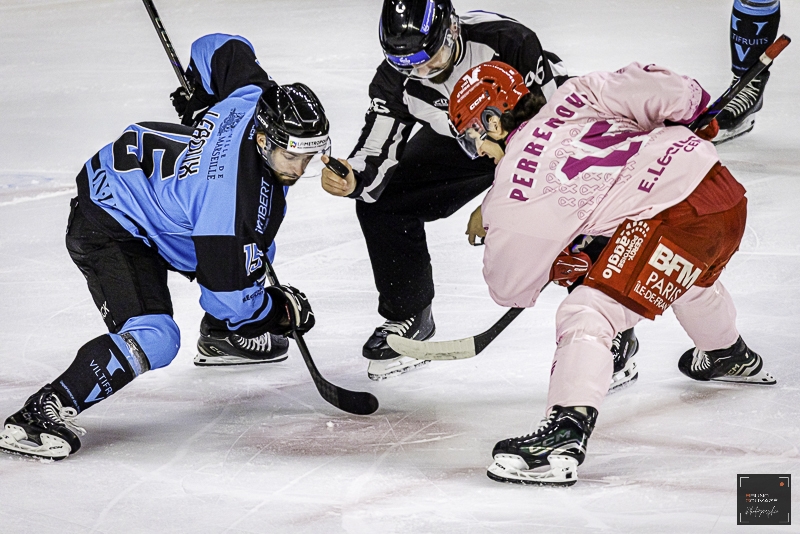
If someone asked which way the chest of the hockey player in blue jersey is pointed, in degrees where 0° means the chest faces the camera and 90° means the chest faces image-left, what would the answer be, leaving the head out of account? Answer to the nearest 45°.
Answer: approximately 270°

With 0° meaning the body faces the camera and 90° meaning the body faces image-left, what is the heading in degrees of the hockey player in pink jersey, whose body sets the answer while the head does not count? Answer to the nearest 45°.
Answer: approximately 90°

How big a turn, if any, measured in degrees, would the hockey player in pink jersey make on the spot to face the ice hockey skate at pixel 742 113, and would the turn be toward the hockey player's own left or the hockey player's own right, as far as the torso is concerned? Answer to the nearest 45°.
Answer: approximately 90° to the hockey player's own right

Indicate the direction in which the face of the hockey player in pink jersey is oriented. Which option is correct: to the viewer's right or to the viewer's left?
to the viewer's left

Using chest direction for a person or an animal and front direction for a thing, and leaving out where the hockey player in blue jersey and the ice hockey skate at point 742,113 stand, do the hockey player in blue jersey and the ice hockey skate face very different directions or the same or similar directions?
very different directions

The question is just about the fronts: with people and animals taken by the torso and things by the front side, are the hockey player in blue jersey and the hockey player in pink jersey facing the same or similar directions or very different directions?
very different directions

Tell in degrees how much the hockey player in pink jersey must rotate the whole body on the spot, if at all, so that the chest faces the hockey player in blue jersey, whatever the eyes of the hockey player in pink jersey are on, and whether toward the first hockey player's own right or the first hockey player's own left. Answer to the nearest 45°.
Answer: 0° — they already face them

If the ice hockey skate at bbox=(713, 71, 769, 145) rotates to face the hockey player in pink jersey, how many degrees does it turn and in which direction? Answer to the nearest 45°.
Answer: approximately 45° to its left

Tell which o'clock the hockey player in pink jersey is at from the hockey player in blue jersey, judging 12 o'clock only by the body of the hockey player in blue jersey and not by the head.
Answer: The hockey player in pink jersey is roughly at 1 o'clock from the hockey player in blue jersey.

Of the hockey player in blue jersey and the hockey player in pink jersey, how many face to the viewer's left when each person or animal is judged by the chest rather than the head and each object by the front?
1

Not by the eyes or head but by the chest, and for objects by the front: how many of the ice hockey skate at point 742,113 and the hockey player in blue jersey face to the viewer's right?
1

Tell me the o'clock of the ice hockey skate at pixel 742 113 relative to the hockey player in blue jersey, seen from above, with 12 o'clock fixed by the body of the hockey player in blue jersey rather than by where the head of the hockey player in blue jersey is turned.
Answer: The ice hockey skate is roughly at 11 o'clock from the hockey player in blue jersey.

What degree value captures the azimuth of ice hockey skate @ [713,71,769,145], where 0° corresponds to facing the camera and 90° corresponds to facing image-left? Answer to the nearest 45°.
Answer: approximately 45°

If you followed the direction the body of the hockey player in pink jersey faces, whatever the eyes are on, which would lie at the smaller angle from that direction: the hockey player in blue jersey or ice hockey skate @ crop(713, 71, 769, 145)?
the hockey player in blue jersey
